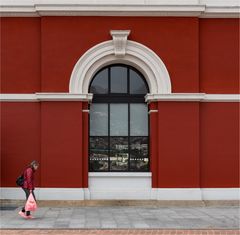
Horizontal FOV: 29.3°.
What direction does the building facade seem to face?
toward the camera
